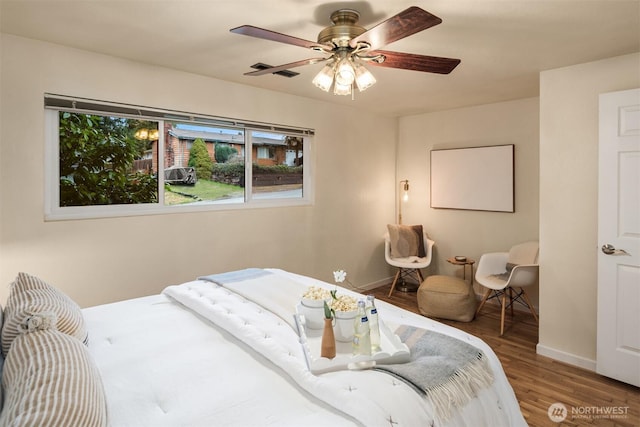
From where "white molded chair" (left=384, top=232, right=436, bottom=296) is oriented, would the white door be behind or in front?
in front

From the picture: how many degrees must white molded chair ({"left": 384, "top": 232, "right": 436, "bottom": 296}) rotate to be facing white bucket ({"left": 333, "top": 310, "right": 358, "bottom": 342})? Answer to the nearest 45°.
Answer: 0° — it already faces it

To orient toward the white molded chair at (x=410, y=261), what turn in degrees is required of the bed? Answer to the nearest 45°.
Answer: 0° — it already faces it

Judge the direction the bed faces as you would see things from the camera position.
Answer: facing away from the viewer and to the right of the viewer

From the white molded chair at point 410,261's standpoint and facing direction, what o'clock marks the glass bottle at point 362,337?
The glass bottle is roughly at 12 o'clock from the white molded chair.

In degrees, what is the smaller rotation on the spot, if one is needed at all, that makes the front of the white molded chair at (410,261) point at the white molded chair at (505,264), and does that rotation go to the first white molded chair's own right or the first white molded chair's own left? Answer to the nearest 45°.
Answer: approximately 45° to the first white molded chair's own left

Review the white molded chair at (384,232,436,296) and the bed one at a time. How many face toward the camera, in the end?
1

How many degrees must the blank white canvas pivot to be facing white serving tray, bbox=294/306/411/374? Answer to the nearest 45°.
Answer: approximately 45° to its left

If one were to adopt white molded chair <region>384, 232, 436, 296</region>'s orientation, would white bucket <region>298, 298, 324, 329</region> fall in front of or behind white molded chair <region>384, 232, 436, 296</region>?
in front

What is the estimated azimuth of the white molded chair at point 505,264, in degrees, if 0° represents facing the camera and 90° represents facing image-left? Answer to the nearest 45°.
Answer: approximately 45°
